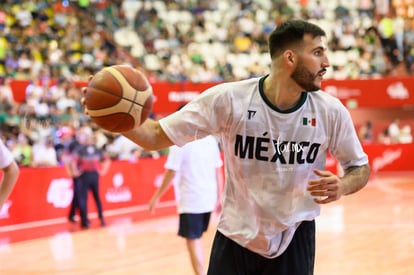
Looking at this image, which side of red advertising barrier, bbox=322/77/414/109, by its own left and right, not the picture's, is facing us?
front

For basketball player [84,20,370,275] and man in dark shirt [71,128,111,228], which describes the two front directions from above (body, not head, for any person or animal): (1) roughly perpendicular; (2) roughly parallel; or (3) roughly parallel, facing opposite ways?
roughly parallel

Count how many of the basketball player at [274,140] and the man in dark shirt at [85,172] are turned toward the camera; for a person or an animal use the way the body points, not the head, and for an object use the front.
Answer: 2

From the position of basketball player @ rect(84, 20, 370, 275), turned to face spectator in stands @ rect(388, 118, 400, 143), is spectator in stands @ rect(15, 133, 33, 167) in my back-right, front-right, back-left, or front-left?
front-left

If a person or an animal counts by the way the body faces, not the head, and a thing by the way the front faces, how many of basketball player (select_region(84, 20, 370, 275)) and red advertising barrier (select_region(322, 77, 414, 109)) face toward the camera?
2

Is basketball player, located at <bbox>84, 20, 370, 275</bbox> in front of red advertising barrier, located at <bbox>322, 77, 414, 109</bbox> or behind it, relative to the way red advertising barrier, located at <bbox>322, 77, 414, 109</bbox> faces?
in front

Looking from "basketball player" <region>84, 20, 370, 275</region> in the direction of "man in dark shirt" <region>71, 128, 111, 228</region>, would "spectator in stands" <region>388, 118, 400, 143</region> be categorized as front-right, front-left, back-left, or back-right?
front-right

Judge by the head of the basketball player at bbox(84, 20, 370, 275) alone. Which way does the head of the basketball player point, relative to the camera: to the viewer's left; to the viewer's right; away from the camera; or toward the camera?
to the viewer's right

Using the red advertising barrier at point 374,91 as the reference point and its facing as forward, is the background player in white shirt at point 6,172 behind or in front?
in front

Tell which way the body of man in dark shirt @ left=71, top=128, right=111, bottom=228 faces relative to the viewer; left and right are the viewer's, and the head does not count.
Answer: facing the viewer

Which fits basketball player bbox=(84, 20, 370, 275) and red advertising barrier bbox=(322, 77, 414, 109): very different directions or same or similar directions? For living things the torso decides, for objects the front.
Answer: same or similar directions

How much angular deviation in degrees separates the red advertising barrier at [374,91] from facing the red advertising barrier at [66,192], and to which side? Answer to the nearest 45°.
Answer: approximately 45° to its right

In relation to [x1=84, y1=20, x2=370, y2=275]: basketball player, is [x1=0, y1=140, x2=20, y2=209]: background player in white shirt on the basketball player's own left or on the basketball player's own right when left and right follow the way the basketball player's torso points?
on the basketball player's own right
